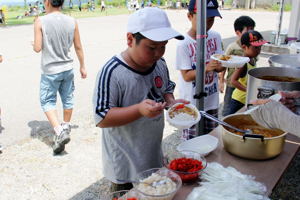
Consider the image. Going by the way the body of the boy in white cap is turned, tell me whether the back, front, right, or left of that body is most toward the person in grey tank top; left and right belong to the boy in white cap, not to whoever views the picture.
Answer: back

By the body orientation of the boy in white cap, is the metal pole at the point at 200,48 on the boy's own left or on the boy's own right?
on the boy's own left

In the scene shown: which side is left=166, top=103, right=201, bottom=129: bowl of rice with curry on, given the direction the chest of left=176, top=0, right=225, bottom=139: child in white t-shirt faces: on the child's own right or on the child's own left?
on the child's own right

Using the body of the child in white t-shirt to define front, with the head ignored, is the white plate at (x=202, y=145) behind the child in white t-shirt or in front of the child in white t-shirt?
in front

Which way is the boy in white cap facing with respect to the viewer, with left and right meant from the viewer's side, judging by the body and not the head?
facing the viewer and to the right of the viewer

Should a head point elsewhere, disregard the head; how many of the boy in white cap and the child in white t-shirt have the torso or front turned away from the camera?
0

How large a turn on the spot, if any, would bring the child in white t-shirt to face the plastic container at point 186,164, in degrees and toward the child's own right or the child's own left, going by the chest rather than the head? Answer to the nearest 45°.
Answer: approximately 45° to the child's own right

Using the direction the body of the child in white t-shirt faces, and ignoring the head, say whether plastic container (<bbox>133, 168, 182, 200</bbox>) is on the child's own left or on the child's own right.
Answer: on the child's own right
